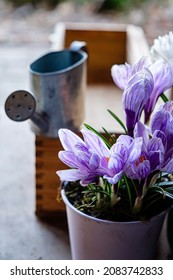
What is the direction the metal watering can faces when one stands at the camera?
facing the viewer and to the left of the viewer
